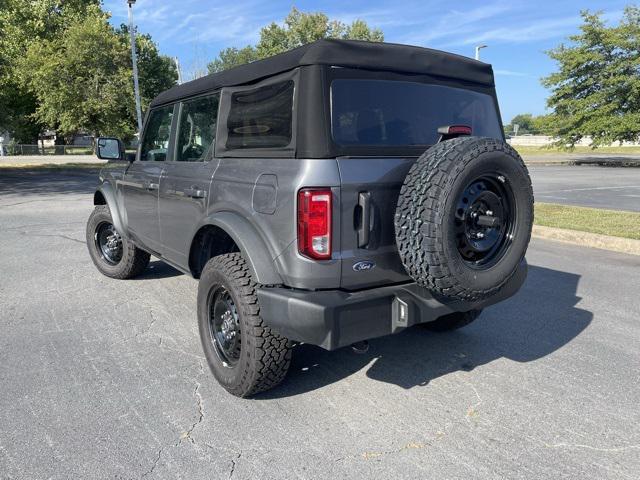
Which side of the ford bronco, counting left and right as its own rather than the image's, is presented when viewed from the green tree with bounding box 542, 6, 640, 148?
right

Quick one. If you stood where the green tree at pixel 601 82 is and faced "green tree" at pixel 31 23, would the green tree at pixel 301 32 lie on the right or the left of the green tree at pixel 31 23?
right

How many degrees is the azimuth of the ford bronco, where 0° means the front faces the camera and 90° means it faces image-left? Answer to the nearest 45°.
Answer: approximately 135°

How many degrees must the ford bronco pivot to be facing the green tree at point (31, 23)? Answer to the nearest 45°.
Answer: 0° — it already faces it
